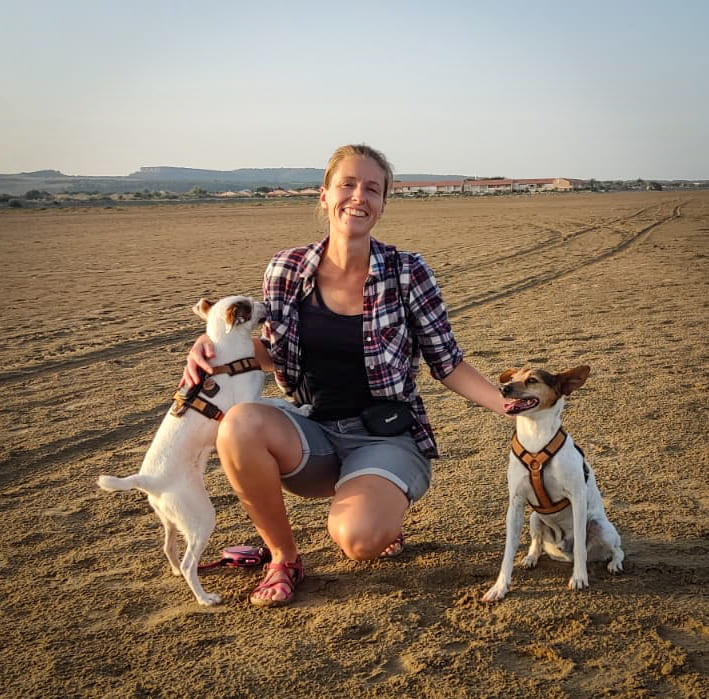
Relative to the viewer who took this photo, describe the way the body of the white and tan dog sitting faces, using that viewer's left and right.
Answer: facing the viewer and to the left of the viewer

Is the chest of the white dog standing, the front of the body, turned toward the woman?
yes

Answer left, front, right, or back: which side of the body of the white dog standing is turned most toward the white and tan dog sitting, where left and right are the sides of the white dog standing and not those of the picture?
front

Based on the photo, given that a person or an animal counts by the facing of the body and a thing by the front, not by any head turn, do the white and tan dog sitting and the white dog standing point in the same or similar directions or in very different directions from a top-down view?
very different directions

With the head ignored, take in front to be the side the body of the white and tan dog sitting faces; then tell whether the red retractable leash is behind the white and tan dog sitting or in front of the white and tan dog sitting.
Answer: in front

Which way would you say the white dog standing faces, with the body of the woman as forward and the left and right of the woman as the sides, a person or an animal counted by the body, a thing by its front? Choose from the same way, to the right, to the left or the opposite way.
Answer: to the left

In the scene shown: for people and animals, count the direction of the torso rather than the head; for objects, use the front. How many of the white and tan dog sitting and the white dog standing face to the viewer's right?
1

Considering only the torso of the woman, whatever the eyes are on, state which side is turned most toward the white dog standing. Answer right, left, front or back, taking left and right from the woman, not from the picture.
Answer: right

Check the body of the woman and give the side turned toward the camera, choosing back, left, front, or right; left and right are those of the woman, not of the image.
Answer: front

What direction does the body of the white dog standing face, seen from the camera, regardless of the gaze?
to the viewer's right

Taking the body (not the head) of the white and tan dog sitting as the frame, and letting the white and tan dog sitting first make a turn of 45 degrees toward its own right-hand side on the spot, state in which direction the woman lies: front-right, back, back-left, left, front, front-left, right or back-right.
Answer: front
